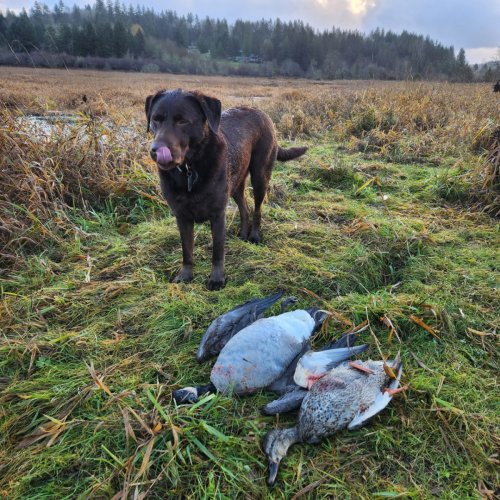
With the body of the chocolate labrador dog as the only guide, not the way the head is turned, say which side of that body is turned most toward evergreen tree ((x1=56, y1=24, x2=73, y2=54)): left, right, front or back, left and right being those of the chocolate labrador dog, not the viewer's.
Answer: right

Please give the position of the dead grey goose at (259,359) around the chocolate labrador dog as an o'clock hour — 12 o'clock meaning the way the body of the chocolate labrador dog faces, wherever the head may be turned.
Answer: The dead grey goose is roughly at 10 o'clock from the chocolate labrador dog.

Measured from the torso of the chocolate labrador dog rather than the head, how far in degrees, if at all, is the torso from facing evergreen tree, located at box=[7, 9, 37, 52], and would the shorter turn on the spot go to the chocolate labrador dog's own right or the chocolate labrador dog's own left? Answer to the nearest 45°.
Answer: approximately 90° to the chocolate labrador dog's own right

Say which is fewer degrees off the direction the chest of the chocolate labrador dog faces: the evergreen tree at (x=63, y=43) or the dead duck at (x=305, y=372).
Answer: the dead duck

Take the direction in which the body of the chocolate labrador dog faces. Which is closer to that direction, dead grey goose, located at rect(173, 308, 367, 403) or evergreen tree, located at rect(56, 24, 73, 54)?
the dead grey goose

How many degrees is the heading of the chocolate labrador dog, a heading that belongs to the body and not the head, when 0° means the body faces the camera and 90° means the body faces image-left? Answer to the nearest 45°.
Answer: approximately 45°

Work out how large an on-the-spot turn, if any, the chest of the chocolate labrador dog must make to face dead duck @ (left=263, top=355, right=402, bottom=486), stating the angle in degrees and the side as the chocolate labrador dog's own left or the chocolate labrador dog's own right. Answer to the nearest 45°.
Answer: approximately 90° to the chocolate labrador dog's own left

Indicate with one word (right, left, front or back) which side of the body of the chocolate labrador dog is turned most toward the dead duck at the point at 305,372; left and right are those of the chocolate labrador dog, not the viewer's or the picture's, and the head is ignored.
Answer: left
